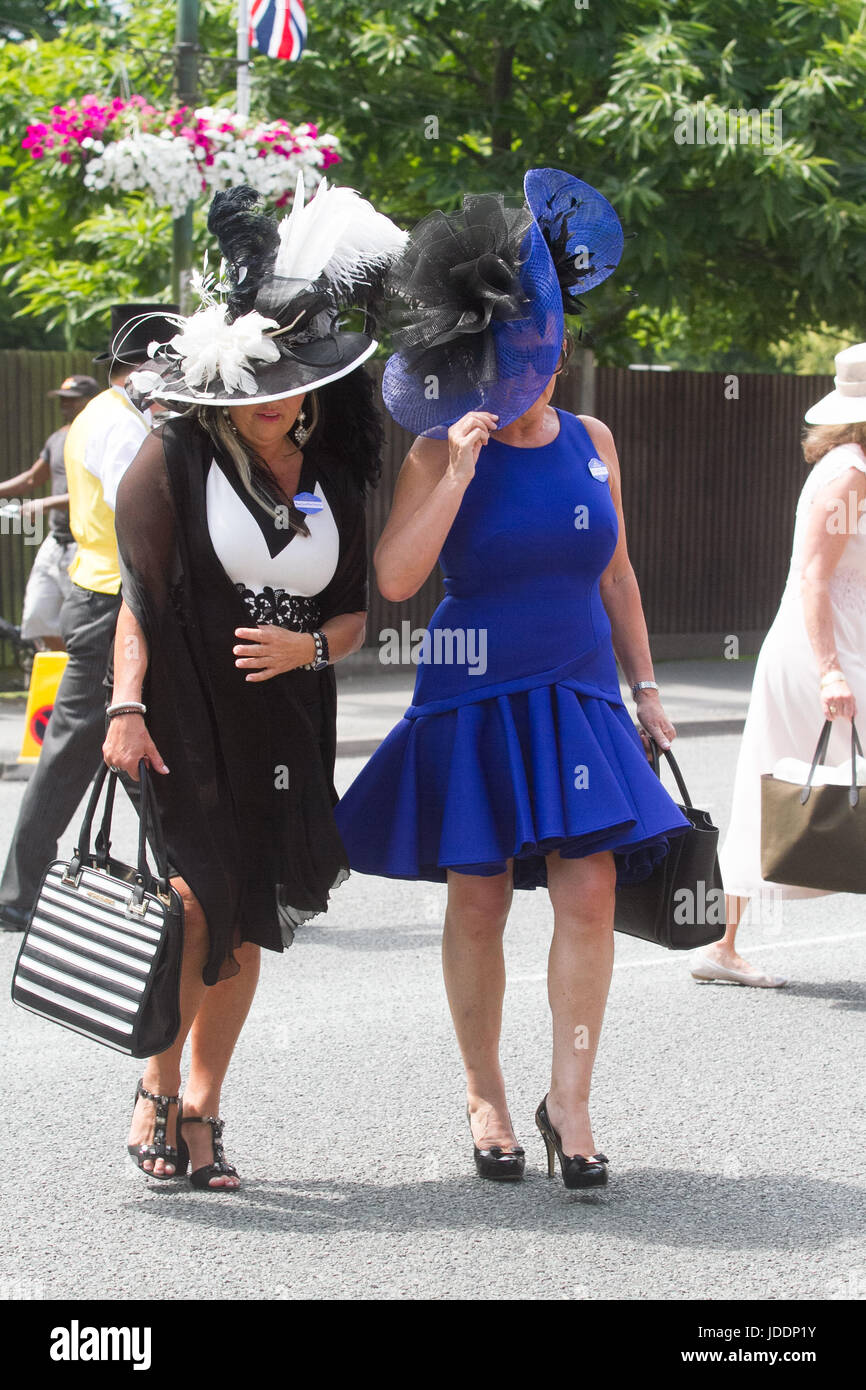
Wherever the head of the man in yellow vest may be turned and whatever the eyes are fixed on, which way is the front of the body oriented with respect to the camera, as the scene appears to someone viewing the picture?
to the viewer's right

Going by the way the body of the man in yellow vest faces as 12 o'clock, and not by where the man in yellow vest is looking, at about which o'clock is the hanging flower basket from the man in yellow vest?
The hanging flower basket is roughly at 9 o'clock from the man in yellow vest.

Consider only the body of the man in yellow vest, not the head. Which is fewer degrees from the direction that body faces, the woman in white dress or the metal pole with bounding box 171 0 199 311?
the woman in white dress

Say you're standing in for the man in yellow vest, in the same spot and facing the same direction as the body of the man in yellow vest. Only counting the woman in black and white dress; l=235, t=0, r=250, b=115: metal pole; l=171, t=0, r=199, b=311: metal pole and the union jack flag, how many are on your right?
1

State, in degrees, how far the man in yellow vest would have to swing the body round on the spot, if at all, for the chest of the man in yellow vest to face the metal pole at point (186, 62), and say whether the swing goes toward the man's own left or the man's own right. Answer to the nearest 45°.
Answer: approximately 90° to the man's own left
